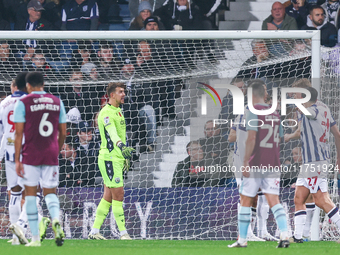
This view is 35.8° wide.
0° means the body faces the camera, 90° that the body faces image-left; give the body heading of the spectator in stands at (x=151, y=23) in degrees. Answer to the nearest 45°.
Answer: approximately 0°

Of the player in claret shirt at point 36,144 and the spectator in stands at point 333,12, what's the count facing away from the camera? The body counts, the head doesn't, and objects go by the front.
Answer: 1

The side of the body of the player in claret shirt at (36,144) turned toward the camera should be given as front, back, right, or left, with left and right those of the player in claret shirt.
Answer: back

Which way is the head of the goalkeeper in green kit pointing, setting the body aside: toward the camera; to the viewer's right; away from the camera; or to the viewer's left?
to the viewer's right

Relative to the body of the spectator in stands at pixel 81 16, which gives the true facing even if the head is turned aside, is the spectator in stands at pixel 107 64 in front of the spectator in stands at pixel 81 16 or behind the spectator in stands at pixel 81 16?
in front

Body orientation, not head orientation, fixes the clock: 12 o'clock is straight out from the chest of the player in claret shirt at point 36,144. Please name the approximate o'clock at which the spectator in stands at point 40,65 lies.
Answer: The spectator in stands is roughly at 12 o'clock from the player in claret shirt.

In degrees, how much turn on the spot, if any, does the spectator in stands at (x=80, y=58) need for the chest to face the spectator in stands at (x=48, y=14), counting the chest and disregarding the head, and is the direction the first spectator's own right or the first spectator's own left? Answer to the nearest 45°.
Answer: approximately 180°

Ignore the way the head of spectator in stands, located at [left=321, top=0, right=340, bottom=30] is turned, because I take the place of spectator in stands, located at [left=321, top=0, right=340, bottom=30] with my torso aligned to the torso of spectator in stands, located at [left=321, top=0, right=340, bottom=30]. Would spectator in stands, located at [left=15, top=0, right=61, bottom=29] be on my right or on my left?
on my right

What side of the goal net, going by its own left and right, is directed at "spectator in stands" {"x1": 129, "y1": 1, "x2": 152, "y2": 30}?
back

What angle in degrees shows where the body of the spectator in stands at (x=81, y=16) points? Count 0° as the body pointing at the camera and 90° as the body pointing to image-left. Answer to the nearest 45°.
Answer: approximately 0°

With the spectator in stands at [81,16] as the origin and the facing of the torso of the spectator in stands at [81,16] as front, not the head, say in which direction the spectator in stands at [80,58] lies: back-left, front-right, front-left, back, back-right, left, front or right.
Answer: front

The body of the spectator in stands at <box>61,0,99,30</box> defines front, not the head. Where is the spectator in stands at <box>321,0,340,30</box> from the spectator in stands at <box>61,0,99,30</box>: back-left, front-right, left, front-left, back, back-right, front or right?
left
